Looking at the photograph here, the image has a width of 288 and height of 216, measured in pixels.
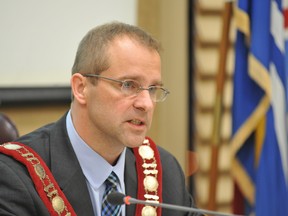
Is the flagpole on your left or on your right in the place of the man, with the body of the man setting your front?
on your left

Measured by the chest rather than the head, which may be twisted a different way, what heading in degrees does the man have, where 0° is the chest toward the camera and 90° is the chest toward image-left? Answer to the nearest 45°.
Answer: approximately 315°

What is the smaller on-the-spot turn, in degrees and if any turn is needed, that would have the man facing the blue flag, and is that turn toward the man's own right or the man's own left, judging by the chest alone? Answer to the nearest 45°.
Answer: approximately 90° to the man's own left
